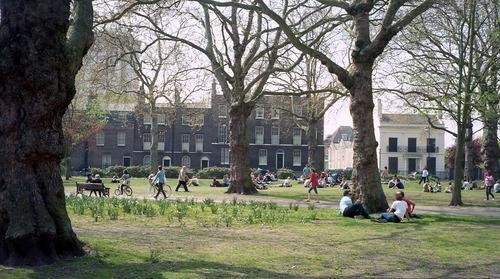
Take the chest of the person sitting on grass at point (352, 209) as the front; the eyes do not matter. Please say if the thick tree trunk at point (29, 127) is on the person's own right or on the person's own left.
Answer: on the person's own right

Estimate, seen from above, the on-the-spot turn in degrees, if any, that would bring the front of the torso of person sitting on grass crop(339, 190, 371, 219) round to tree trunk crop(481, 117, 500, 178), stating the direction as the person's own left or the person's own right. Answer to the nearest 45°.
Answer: approximately 90° to the person's own left

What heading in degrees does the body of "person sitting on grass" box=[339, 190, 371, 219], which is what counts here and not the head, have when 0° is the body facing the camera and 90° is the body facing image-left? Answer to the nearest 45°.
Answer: approximately 270°

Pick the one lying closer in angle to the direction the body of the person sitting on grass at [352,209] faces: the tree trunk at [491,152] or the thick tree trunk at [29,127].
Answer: the tree trunk

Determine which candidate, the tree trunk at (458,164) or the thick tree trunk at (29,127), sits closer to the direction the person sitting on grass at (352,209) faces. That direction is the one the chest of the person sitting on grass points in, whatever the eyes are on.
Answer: the tree trunk

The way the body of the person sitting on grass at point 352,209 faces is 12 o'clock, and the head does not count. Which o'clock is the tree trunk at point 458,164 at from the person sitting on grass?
The tree trunk is roughly at 10 o'clock from the person sitting on grass.
